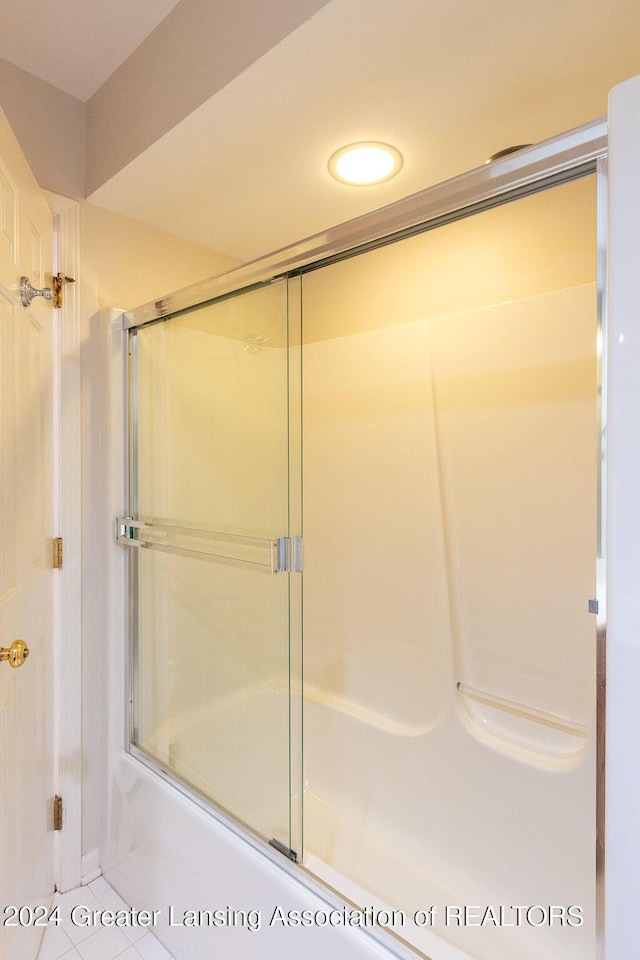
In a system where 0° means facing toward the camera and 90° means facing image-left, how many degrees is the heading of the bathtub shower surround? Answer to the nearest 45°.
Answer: approximately 45°

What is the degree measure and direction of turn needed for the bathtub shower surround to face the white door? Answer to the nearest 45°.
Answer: approximately 45° to its right
